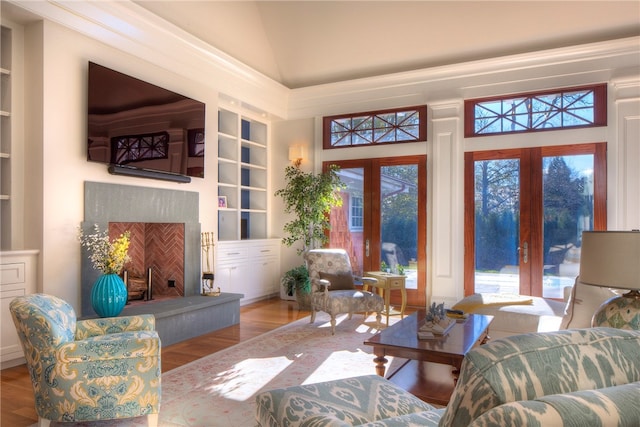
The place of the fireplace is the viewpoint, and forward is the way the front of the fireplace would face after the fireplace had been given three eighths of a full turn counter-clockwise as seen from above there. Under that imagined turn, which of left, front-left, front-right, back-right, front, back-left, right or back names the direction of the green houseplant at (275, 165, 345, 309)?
right

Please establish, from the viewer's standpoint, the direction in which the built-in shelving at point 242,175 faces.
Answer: facing the viewer and to the right of the viewer

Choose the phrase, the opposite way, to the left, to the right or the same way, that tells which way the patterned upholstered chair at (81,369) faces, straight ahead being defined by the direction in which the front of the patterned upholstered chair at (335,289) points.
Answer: to the left

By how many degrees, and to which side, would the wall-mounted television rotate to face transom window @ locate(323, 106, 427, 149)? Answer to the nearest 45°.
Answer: approximately 45° to its left

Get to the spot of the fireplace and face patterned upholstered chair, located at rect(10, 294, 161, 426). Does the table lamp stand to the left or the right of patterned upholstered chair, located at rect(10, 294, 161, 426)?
left

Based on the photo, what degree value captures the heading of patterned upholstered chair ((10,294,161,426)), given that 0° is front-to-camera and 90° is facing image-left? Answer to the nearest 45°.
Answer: approximately 270°

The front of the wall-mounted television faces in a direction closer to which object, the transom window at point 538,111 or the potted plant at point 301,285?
the transom window

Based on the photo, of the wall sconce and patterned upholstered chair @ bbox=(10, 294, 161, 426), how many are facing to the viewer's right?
1

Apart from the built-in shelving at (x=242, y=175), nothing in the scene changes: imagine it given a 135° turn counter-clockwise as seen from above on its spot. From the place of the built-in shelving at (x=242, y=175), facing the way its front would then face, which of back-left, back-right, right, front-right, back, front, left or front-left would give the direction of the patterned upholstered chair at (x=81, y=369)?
back

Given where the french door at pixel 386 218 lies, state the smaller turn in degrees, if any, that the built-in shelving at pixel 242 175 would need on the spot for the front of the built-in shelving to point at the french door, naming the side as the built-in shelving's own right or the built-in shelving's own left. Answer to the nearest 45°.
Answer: approximately 45° to the built-in shelving's own left

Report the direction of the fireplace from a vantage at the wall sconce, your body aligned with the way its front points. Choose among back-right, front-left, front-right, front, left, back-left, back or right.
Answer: front
